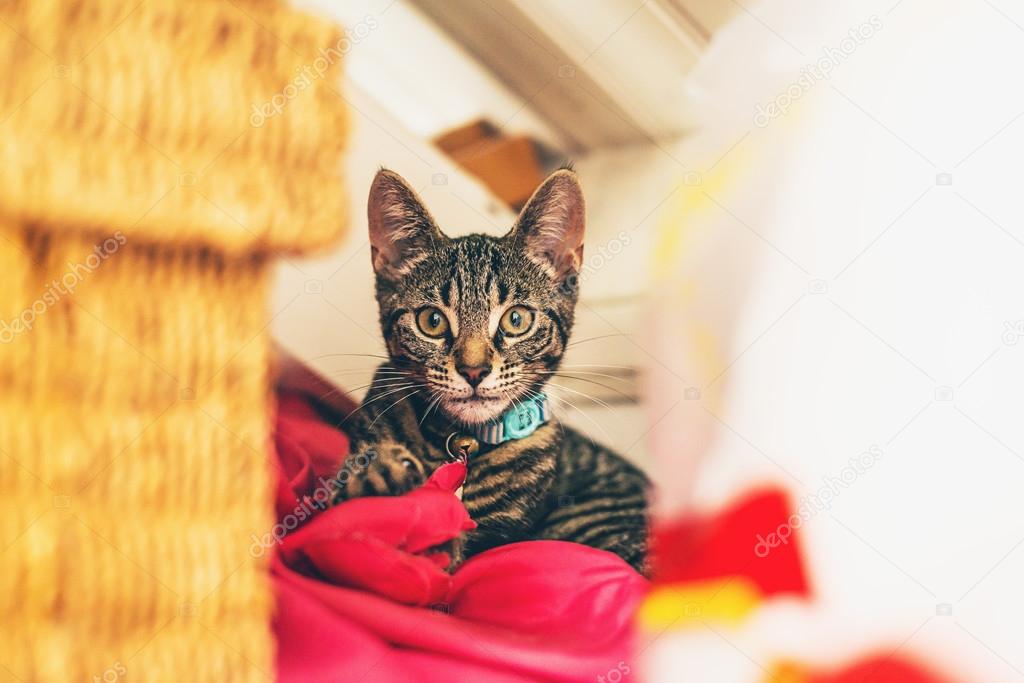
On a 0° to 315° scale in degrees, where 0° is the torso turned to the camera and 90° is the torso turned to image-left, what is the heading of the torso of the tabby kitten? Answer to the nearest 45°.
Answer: approximately 45°
